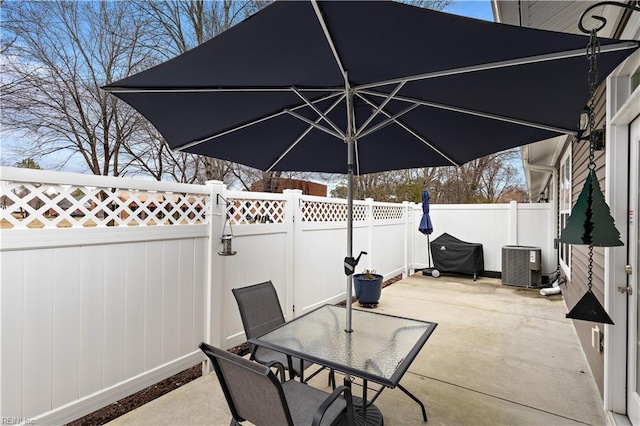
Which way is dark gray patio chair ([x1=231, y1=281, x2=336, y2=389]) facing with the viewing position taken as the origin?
facing the viewer and to the right of the viewer

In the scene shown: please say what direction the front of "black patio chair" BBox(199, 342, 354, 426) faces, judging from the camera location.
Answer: facing away from the viewer and to the right of the viewer

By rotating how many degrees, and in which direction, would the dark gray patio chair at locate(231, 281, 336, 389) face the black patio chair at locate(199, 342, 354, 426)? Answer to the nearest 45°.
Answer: approximately 45° to its right

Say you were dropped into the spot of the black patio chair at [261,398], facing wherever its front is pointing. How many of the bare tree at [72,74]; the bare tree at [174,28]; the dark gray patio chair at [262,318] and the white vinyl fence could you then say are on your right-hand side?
0

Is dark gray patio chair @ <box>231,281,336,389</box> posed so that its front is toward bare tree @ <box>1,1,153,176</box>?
no

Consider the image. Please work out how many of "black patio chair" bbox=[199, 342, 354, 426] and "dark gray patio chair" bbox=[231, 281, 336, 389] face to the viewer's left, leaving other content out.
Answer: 0

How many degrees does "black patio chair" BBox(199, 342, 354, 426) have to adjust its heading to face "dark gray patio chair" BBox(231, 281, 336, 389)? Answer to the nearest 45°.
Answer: approximately 45° to its left

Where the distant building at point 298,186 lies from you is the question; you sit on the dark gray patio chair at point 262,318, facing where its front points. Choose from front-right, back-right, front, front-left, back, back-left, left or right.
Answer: back-left

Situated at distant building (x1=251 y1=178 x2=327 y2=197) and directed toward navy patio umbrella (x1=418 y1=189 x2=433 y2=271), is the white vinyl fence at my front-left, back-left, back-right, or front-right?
front-right

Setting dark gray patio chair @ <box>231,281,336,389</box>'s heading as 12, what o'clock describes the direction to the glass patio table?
The glass patio table is roughly at 12 o'clock from the dark gray patio chair.

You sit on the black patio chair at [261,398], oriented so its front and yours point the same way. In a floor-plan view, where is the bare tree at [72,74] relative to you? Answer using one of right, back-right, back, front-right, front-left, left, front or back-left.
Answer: left

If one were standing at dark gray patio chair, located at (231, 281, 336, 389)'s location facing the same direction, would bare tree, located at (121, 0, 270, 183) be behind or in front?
behind

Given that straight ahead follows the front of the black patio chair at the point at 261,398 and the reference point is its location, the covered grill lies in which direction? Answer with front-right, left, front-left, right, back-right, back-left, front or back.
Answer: front

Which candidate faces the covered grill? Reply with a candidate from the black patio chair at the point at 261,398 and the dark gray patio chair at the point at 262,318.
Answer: the black patio chair at the point at 261,398

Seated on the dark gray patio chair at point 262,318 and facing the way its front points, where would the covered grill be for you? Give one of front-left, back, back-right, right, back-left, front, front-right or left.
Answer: left

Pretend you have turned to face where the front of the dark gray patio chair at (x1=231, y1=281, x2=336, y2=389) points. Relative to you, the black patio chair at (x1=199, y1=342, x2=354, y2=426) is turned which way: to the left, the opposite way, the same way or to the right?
to the left

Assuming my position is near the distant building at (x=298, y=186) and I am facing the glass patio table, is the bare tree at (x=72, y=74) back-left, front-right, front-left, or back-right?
front-right

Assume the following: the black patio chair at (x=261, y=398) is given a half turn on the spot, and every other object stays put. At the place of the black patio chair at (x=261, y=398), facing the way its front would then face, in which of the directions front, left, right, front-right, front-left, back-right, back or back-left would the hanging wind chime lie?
back-left
